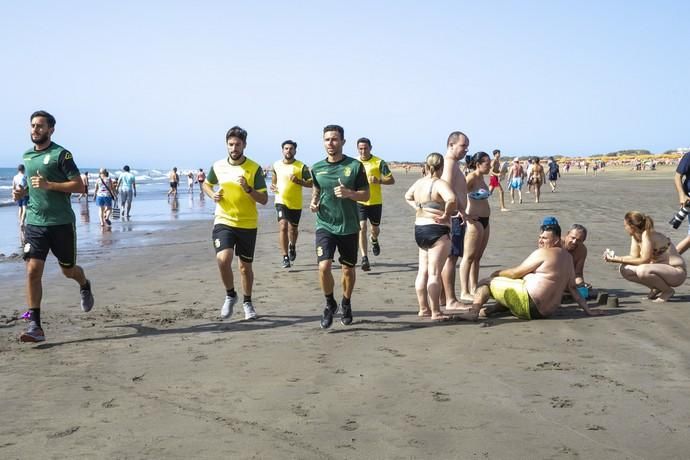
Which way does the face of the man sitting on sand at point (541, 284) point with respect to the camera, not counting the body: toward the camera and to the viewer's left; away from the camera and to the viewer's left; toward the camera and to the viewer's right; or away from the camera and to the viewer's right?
toward the camera and to the viewer's left

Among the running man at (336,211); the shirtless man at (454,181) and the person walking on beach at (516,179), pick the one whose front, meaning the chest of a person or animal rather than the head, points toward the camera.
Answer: the running man

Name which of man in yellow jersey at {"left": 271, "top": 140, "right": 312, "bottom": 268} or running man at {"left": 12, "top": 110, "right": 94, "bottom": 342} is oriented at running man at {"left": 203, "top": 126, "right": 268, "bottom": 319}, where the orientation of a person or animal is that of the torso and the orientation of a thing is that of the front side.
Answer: the man in yellow jersey

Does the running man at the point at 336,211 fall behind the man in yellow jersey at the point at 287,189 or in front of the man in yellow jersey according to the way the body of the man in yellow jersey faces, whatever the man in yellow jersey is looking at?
in front

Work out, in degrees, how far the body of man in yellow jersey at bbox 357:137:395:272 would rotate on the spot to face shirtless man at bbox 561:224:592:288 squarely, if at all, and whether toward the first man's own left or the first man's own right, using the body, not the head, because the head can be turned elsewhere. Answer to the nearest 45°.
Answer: approximately 45° to the first man's own left

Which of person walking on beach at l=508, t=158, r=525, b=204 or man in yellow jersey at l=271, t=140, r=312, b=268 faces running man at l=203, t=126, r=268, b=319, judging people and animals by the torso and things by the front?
the man in yellow jersey

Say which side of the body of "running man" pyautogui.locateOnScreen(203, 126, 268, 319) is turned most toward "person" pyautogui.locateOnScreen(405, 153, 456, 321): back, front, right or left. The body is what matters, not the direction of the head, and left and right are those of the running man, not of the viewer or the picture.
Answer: left
